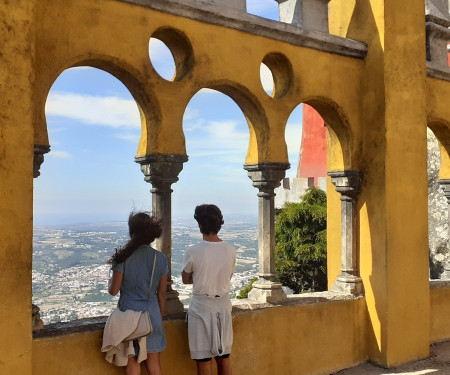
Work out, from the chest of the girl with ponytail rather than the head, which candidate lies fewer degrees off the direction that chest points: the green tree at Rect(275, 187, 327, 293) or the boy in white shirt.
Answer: the green tree

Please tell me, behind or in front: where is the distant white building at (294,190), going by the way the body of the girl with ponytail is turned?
in front

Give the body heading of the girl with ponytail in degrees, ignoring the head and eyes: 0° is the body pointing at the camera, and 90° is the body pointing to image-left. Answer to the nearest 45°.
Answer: approximately 180°

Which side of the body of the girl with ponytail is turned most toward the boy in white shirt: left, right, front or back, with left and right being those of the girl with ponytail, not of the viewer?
right

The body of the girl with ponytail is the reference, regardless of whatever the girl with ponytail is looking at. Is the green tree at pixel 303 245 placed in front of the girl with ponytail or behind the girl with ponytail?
in front

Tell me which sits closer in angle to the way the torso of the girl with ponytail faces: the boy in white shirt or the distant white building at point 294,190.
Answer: the distant white building

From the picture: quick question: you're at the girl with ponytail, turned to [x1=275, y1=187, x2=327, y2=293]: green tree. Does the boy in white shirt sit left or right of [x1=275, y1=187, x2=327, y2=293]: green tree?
right
